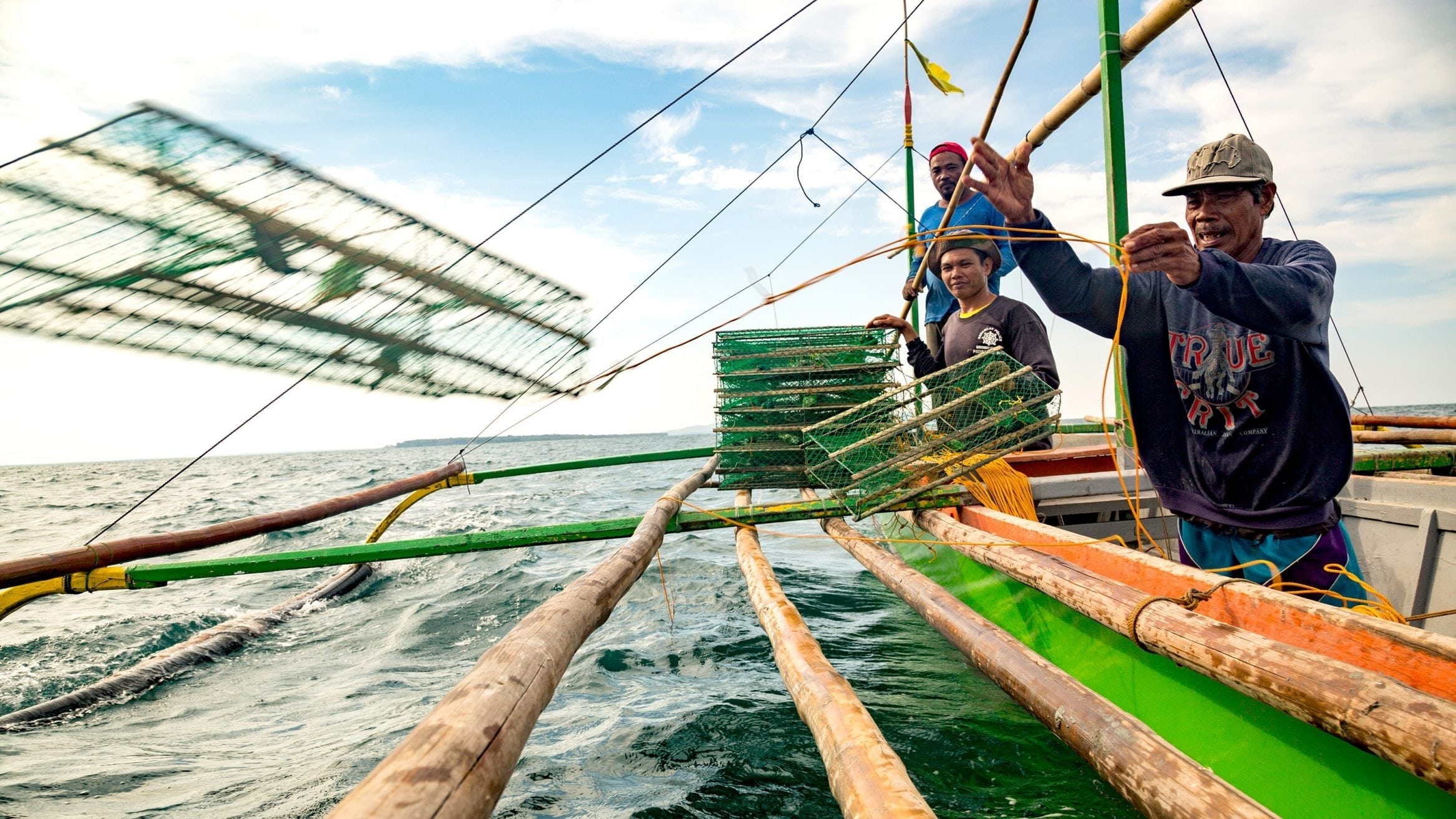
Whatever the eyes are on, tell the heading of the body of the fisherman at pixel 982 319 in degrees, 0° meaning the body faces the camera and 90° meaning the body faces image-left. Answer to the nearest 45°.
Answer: approximately 45°

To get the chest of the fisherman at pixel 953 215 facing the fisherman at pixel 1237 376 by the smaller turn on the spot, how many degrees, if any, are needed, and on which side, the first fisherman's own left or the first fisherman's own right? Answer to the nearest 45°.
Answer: approximately 45° to the first fisherman's own left

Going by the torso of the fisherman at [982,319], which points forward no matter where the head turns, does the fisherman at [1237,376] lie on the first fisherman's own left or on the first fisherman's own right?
on the first fisherman's own left

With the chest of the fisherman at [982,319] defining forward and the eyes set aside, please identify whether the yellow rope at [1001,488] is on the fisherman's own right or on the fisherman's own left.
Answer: on the fisherman's own left

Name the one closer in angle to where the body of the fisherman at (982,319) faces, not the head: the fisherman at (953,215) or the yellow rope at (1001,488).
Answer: the yellow rope

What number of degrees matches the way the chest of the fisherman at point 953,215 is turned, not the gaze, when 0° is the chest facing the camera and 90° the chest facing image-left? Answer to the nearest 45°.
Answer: approximately 45°

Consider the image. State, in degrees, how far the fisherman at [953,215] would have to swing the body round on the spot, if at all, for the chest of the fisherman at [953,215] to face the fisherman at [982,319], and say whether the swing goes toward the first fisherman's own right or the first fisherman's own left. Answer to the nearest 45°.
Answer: approximately 45° to the first fisherman's own left
